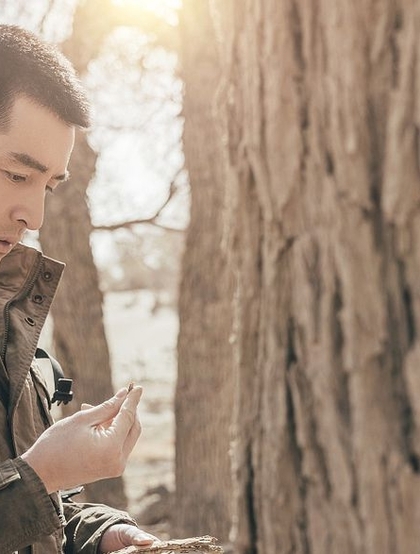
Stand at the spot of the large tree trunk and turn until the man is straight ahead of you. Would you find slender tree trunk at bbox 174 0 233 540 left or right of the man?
right

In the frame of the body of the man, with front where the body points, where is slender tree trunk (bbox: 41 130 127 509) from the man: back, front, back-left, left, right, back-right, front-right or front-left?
back-left

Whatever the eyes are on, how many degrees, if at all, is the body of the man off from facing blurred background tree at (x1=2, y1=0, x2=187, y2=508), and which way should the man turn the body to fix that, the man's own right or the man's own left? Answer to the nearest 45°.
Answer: approximately 135° to the man's own left

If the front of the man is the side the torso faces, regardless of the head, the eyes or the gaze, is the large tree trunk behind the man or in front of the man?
in front

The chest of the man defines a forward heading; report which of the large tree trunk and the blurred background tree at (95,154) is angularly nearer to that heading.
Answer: the large tree trunk

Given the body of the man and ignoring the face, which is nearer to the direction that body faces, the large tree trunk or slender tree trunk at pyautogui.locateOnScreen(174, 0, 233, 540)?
the large tree trunk

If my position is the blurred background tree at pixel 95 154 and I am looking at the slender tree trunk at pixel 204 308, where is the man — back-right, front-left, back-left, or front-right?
front-right

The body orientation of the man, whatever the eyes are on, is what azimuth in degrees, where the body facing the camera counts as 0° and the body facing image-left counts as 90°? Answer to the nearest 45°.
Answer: approximately 315°
